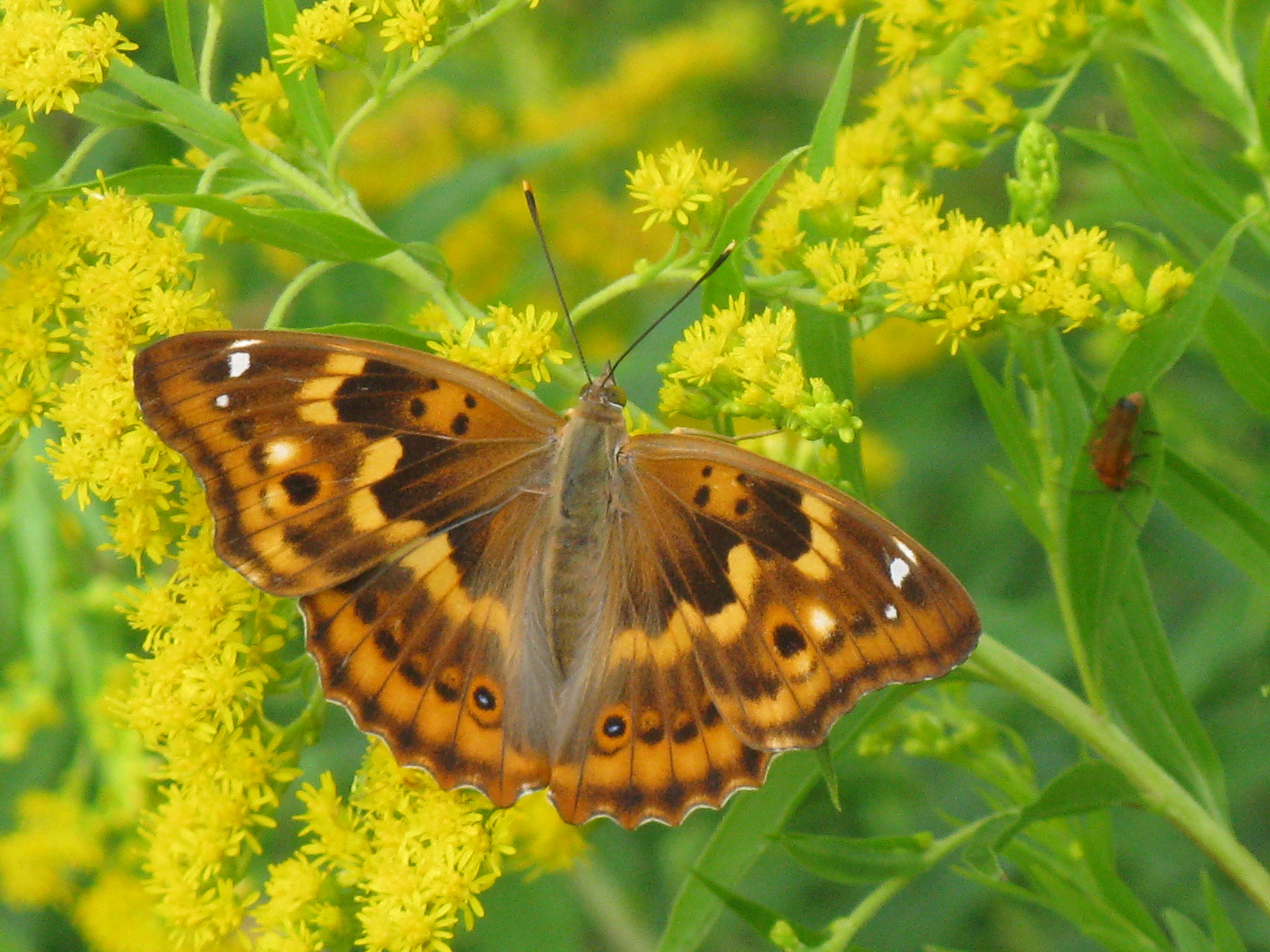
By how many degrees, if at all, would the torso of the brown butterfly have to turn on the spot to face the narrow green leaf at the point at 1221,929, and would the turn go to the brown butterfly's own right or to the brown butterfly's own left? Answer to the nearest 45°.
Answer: approximately 90° to the brown butterfly's own right

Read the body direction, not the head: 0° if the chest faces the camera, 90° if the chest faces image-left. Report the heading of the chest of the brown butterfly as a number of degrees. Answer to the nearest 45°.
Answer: approximately 180°

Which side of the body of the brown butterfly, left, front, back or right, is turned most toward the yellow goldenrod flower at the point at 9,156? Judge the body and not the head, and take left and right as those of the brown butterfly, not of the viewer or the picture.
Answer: left

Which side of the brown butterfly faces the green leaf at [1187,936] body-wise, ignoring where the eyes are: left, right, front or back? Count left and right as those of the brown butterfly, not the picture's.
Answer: right
